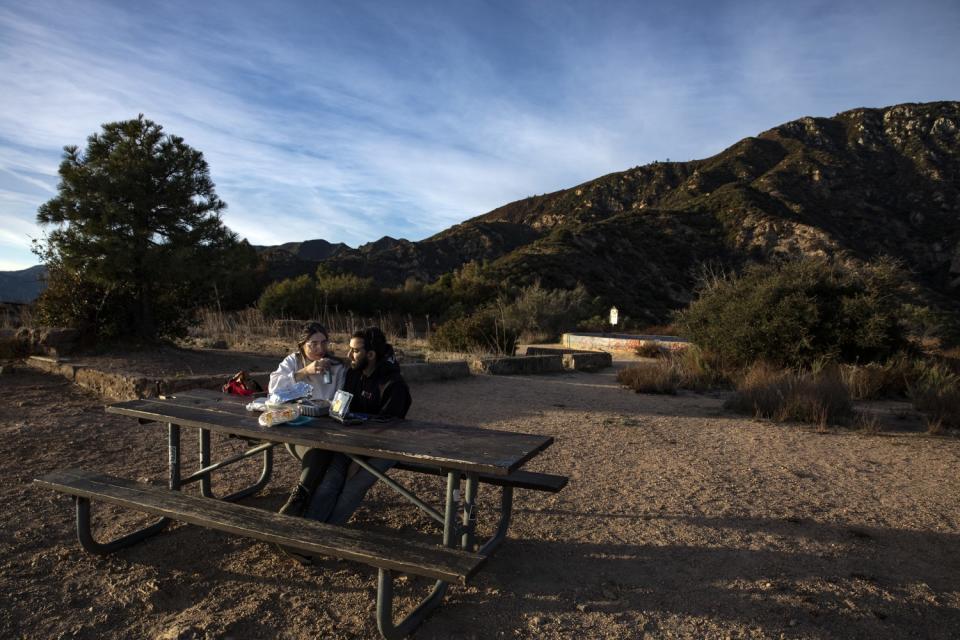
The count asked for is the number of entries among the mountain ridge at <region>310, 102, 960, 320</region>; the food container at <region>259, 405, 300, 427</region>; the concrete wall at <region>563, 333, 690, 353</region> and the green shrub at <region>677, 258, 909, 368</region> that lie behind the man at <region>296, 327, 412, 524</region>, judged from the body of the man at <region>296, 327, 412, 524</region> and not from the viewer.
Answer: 3

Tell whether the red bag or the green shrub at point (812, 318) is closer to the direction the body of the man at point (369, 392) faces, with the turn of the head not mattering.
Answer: the red bag

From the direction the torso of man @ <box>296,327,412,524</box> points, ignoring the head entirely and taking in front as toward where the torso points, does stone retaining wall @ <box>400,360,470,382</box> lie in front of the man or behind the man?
behind

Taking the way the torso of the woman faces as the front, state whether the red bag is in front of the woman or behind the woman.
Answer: behind

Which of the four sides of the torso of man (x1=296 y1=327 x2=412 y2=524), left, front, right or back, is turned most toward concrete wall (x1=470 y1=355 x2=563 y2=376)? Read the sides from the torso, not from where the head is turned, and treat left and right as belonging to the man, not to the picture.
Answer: back

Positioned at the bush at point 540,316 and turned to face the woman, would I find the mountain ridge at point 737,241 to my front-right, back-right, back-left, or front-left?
back-left

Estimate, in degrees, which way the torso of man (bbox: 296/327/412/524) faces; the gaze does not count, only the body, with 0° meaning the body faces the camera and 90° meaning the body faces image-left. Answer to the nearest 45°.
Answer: approximately 45°

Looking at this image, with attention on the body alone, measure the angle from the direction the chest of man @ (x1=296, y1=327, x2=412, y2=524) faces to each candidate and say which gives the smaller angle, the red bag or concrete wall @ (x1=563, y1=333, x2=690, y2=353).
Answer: the red bag

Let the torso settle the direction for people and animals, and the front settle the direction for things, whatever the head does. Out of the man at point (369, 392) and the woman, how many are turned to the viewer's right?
0

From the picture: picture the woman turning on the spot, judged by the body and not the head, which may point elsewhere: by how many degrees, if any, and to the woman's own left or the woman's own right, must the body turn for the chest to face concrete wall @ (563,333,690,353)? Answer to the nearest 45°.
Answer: approximately 135° to the woman's own left

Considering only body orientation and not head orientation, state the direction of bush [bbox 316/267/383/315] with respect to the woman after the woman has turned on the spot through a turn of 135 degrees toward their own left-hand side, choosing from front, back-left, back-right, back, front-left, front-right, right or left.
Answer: front-left

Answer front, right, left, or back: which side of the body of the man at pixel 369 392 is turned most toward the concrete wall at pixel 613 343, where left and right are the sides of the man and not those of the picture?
back
